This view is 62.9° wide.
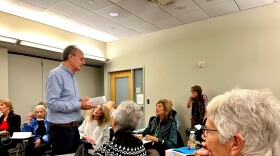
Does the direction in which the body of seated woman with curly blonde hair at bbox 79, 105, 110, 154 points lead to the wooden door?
no

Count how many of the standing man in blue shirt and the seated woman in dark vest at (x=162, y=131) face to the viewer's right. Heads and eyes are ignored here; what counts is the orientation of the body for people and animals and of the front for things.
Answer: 1

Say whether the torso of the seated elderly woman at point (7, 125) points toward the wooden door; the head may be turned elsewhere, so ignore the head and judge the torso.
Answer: no

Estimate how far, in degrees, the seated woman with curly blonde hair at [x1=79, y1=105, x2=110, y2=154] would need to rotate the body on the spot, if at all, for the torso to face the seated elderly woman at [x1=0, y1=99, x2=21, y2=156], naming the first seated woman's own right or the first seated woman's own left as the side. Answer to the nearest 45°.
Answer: approximately 90° to the first seated woman's own right

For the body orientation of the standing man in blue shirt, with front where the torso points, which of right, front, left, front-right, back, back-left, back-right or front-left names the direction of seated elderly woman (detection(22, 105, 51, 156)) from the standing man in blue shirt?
left

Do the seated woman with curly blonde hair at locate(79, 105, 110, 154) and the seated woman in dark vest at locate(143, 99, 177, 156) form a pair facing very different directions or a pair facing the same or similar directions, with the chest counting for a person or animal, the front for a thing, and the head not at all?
same or similar directions

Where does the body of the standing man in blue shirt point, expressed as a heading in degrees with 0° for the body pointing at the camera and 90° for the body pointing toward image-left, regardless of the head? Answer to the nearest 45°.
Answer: approximately 270°

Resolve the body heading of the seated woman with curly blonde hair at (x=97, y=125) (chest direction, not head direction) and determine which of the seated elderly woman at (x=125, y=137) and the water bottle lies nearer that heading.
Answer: the seated elderly woman

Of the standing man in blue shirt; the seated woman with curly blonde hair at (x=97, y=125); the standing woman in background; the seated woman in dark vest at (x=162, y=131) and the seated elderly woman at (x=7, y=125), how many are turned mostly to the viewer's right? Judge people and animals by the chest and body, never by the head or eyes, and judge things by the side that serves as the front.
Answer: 1

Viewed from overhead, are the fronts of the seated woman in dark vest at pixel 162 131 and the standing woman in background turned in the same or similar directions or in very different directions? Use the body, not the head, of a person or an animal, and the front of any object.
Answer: same or similar directions

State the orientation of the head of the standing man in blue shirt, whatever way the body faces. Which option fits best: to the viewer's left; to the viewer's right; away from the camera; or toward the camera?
to the viewer's right

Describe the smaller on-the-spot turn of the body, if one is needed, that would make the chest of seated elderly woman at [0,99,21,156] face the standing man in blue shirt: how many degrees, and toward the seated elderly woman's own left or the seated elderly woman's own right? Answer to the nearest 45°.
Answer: approximately 45° to the seated elderly woman's own left

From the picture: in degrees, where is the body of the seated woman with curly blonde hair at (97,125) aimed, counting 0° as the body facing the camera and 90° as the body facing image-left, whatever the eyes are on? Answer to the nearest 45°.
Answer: approximately 45°
